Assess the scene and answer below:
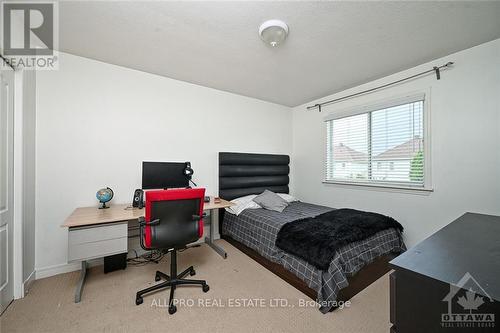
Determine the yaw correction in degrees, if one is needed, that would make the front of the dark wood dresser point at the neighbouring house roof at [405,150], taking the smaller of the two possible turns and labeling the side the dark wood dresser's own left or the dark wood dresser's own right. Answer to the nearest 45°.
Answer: approximately 45° to the dark wood dresser's own right

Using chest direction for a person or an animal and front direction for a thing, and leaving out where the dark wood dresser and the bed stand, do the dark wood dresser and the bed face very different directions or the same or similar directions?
very different directions

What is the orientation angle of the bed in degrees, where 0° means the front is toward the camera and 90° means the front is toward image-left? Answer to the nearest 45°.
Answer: approximately 315°

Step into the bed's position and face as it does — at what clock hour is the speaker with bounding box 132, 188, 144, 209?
The speaker is roughly at 4 o'clock from the bed.

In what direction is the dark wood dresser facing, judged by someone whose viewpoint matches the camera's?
facing away from the viewer and to the left of the viewer

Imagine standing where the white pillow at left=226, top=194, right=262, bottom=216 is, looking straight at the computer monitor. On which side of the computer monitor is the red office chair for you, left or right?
left
